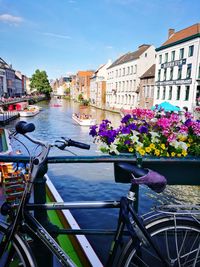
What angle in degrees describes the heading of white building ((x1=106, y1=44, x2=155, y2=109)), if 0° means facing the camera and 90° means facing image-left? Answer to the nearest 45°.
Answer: approximately 45°

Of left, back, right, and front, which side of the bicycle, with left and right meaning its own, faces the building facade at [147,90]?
right

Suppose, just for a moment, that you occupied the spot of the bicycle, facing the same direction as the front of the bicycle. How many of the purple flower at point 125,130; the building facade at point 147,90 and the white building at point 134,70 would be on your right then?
3

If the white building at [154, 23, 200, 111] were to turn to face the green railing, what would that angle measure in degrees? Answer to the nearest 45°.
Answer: approximately 45° to its left

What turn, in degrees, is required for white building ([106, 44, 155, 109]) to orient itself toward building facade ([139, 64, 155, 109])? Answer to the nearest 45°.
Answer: approximately 45° to its left

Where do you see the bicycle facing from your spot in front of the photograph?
facing to the left of the viewer

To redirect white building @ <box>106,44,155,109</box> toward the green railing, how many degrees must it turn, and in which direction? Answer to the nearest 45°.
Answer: approximately 45° to its left

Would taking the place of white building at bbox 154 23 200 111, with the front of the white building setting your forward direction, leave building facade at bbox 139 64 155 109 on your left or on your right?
on your right

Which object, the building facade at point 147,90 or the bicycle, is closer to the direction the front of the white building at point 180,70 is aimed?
the bicycle

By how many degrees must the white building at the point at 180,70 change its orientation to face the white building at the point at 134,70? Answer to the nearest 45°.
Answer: approximately 90° to its right

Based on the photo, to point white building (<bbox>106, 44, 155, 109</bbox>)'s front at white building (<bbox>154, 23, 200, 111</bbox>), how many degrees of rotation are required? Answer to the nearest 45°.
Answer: approximately 45° to its left

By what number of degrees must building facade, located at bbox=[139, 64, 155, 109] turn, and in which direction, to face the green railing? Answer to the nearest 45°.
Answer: approximately 45° to its left

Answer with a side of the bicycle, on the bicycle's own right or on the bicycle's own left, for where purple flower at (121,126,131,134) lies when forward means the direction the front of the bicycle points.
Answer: on the bicycle's own right
